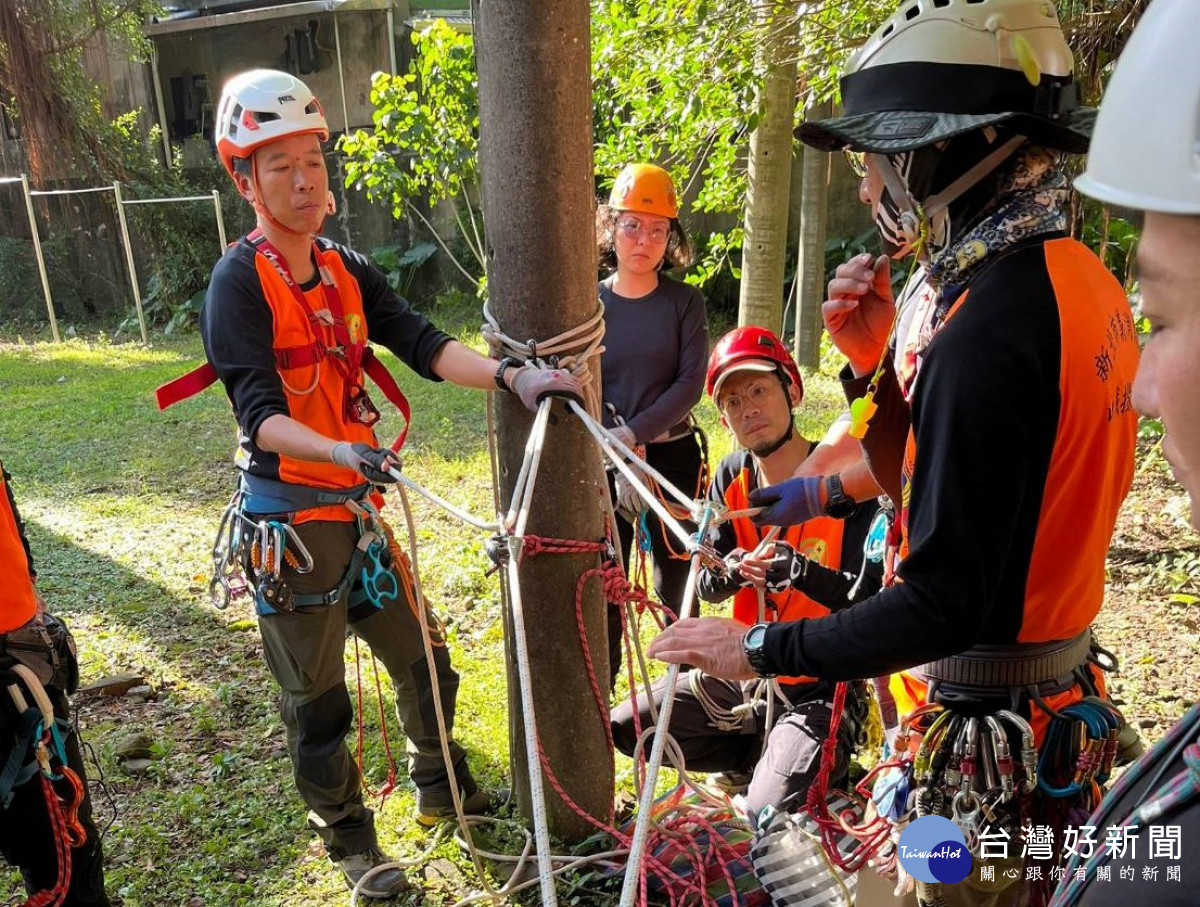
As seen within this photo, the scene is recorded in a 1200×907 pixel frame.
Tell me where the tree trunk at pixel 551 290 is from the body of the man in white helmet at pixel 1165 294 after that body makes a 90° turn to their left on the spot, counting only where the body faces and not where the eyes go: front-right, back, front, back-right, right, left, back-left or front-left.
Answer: back-right

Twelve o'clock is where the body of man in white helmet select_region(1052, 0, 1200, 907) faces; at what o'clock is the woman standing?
The woman standing is roughly at 2 o'clock from the man in white helmet.

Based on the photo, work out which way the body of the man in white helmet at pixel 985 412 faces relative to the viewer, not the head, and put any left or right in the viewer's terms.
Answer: facing to the left of the viewer

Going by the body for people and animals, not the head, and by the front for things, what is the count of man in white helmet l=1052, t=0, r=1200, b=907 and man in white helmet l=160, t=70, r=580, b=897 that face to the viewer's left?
1

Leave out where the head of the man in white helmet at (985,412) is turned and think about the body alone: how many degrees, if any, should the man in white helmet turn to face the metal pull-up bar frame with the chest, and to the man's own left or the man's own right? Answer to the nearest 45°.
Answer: approximately 45° to the man's own right

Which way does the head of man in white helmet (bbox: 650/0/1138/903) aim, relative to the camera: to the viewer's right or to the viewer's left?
to the viewer's left

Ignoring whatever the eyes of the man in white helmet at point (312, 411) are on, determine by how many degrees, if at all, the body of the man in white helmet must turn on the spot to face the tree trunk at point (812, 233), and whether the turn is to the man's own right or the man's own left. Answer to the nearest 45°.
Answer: approximately 90° to the man's own left

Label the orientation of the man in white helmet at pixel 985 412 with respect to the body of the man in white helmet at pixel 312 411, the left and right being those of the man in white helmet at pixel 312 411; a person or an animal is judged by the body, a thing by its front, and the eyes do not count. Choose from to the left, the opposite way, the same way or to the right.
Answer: the opposite way

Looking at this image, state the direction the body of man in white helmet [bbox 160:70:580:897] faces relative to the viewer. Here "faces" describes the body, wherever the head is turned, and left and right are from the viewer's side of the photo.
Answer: facing the viewer and to the right of the viewer

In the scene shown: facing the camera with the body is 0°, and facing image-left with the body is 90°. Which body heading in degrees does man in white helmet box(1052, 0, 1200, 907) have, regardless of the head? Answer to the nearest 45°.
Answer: approximately 90°

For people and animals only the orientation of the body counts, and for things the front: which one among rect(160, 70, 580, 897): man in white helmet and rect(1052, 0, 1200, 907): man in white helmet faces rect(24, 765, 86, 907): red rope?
rect(1052, 0, 1200, 907): man in white helmet
